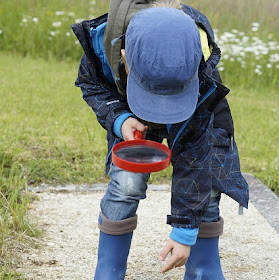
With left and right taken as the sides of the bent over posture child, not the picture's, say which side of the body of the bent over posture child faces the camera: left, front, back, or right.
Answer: front

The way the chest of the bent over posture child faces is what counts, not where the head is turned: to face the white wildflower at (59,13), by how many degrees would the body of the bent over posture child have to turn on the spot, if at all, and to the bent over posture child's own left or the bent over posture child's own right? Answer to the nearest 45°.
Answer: approximately 180°
